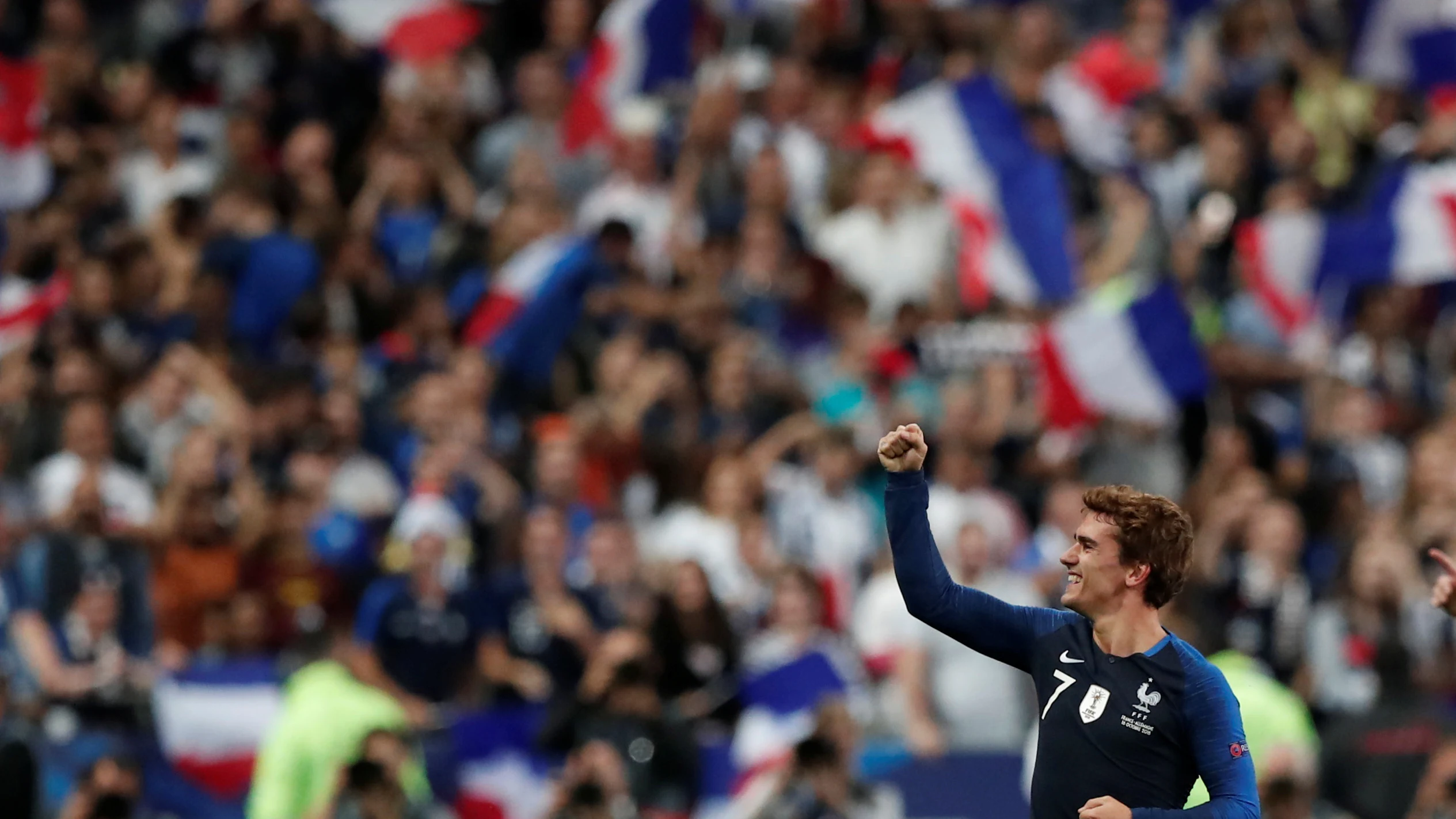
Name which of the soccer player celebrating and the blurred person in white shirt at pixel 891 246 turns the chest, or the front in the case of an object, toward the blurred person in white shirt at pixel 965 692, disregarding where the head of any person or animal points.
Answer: the blurred person in white shirt at pixel 891 246

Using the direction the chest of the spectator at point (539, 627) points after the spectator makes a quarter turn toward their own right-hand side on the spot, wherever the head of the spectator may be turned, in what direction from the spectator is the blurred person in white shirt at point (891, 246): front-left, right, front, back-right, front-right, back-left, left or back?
back-right

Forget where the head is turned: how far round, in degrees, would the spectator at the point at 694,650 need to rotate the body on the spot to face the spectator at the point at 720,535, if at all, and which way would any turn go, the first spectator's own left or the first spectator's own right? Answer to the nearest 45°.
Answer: approximately 180°

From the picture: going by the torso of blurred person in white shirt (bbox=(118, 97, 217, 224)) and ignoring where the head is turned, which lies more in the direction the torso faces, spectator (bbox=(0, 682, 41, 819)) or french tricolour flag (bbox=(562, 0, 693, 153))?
the spectator

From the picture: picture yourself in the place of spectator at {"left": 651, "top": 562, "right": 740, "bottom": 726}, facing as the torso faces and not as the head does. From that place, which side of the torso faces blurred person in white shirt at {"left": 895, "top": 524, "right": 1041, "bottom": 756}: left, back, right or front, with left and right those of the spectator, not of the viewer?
left

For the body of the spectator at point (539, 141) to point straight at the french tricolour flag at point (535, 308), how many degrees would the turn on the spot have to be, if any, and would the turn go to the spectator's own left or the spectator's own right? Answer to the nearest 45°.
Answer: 0° — they already face it

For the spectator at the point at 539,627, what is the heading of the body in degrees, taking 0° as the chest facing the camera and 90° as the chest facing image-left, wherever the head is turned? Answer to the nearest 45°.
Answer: approximately 0°

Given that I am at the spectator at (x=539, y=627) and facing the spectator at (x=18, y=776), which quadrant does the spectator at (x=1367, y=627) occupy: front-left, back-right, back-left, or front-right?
back-left
